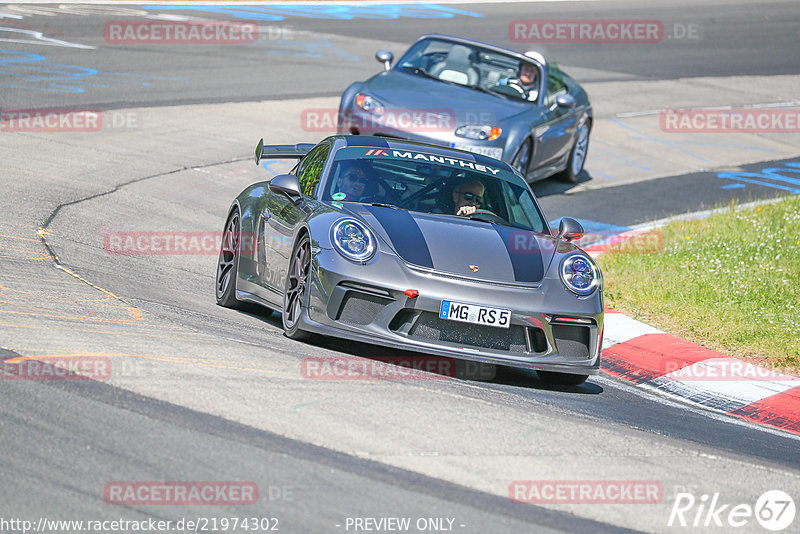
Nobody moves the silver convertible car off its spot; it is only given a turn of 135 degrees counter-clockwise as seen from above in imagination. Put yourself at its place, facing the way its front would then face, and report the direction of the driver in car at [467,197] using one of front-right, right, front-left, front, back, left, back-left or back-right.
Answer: right

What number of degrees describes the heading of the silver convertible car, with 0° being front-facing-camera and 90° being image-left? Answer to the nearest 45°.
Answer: approximately 45°

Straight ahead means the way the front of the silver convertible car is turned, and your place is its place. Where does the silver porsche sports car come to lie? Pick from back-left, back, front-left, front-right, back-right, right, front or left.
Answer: front-left

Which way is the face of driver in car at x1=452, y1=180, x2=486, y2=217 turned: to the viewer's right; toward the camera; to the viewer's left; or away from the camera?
toward the camera

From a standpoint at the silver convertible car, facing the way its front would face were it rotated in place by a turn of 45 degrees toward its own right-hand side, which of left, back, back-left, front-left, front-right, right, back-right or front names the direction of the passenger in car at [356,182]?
left
